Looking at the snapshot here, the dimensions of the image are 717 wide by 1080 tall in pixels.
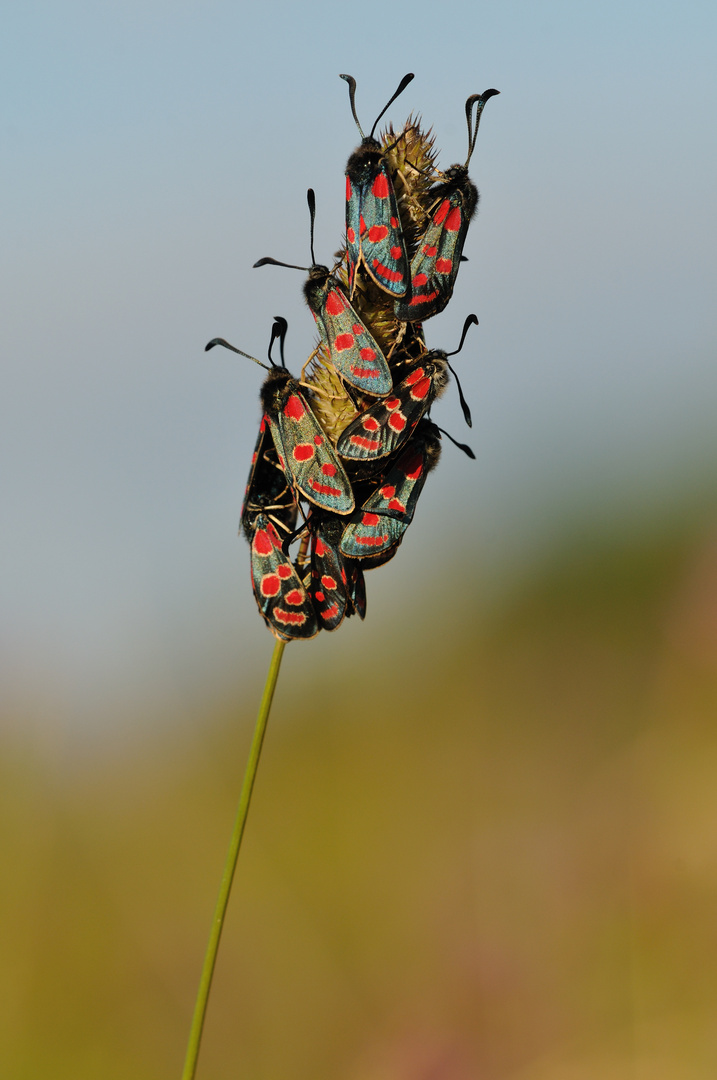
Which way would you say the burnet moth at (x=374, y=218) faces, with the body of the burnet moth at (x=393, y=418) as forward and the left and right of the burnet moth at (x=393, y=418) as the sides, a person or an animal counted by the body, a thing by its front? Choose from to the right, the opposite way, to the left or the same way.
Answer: to the left

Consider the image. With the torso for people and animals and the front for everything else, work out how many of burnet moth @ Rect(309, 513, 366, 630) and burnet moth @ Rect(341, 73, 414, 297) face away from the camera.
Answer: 2

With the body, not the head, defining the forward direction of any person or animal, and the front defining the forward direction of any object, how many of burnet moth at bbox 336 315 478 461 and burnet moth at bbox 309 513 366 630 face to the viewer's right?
1

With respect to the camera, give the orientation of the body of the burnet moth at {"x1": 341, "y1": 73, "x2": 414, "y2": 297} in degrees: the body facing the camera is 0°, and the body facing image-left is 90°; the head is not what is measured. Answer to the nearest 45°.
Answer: approximately 180°

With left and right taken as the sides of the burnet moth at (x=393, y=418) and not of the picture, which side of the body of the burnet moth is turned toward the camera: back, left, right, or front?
right

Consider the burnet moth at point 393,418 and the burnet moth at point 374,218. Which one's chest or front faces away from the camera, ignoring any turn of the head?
the burnet moth at point 374,218

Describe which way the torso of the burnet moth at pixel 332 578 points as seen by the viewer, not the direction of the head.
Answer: away from the camera

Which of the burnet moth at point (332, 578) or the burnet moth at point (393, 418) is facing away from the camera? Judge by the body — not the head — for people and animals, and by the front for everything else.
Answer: the burnet moth at point (332, 578)

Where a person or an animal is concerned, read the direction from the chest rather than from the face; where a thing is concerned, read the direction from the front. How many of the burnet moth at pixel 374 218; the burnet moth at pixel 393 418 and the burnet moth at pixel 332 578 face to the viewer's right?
1
